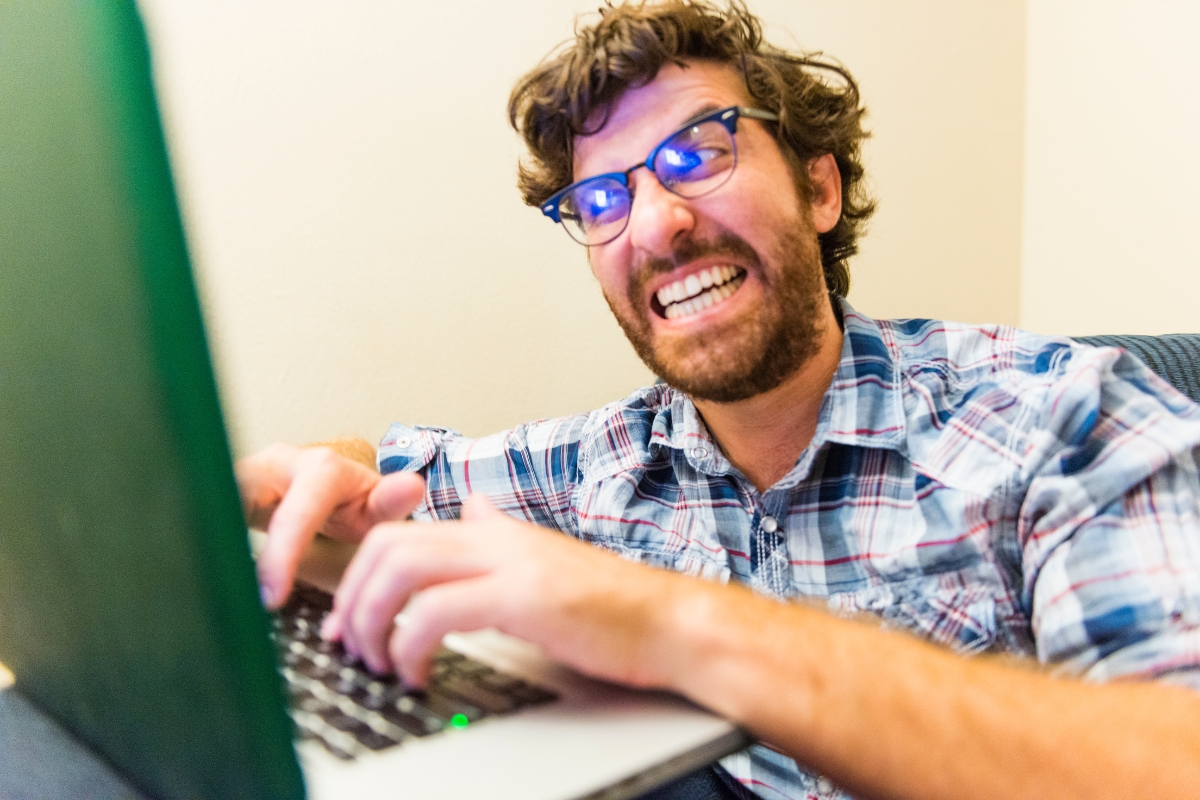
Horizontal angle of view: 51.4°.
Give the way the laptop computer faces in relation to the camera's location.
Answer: facing away from the viewer and to the right of the viewer

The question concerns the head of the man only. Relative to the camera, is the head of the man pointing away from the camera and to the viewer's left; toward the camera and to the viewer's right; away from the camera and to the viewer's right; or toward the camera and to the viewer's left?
toward the camera and to the viewer's left

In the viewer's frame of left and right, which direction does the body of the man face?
facing the viewer and to the left of the viewer
